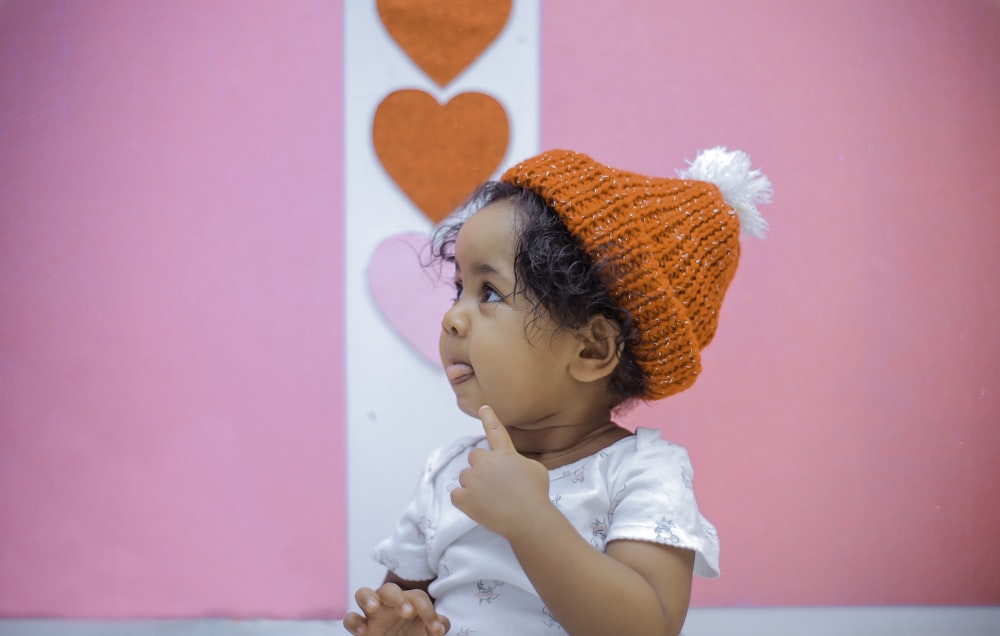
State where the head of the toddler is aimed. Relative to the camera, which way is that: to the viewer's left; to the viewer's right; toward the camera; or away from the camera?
to the viewer's left

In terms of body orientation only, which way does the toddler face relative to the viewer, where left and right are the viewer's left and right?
facing the viewer and to the left of the viewer
